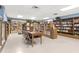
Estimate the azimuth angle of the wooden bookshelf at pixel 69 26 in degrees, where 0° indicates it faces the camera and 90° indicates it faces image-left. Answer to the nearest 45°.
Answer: approximately 45°
